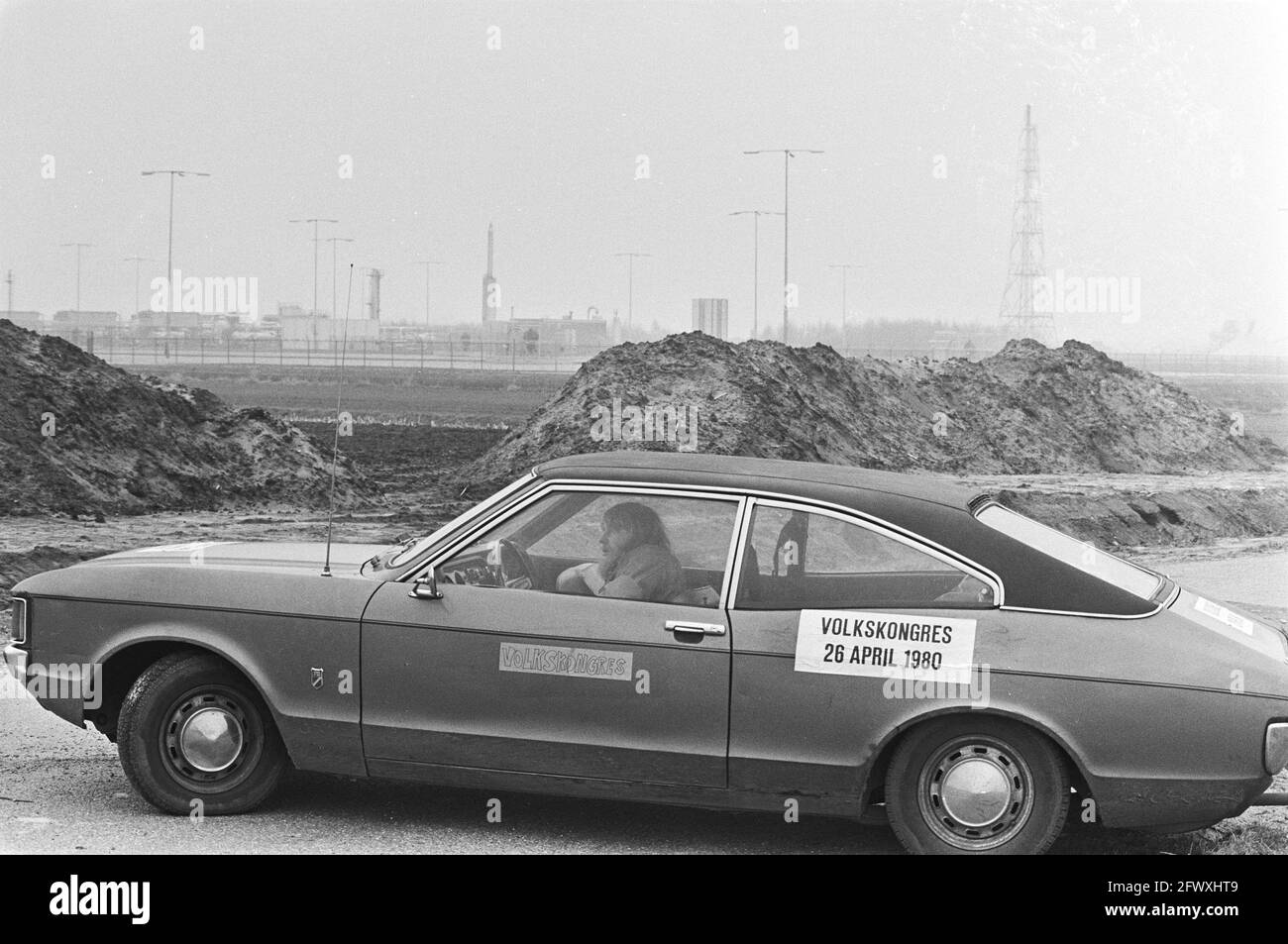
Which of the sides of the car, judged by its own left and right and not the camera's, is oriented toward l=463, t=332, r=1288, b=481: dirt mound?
right

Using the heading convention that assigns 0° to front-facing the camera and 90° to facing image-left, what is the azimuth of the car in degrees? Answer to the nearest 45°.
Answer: approximately 90°

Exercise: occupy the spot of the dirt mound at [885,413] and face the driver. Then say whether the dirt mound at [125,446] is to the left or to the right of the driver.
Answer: right

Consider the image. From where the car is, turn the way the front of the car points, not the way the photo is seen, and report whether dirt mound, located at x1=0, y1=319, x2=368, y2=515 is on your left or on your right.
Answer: on your right
